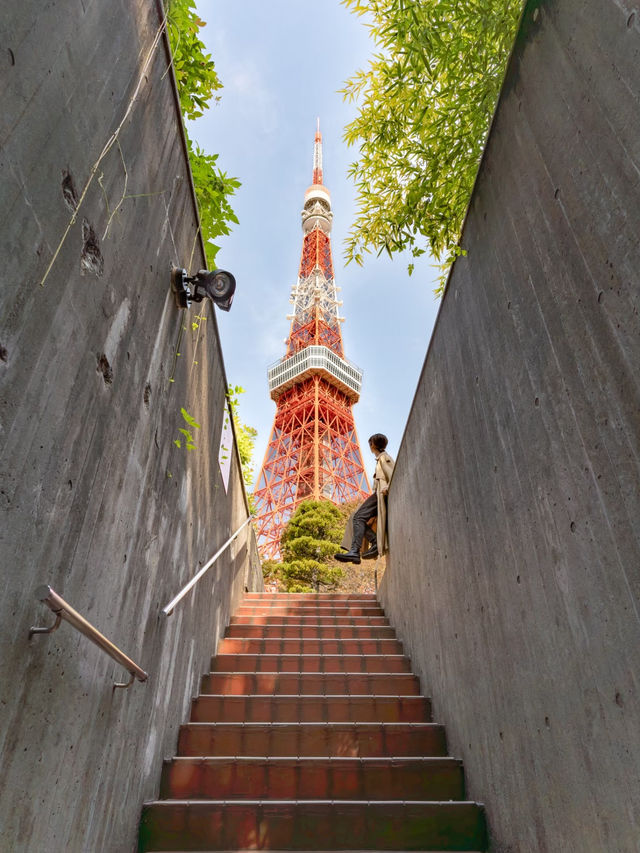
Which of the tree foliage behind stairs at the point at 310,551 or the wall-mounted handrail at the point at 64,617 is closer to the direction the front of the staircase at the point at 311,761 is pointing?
the wall-mounted handrail

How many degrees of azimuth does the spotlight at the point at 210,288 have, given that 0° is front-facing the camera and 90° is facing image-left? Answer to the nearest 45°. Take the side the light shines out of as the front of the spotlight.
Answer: approximately 315°

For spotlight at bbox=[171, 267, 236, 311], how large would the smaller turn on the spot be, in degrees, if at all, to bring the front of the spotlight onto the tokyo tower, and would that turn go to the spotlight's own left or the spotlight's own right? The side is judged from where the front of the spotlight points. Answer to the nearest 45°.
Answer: approximately 135° to the spotlight's own left

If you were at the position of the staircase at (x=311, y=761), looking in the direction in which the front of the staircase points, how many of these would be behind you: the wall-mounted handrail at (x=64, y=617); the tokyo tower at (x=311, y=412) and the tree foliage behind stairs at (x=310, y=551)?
2

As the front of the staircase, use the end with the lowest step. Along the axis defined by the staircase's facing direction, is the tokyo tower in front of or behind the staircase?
behind

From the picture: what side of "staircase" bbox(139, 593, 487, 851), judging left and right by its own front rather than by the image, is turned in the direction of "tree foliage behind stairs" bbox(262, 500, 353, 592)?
back

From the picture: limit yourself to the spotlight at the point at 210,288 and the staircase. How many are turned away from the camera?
0
